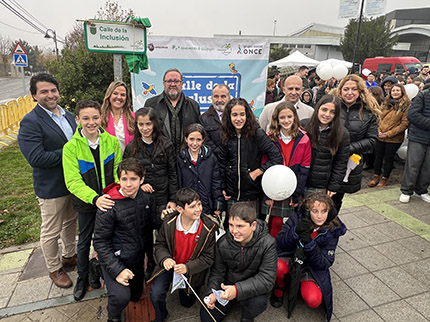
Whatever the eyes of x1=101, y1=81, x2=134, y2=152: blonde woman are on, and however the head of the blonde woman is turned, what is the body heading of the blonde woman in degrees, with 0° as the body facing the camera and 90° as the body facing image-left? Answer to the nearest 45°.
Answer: approximately 0°

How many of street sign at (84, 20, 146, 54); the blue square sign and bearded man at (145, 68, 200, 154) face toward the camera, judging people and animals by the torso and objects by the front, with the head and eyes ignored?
3

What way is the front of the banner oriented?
toward the camera

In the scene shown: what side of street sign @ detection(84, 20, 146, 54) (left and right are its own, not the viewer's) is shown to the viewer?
front

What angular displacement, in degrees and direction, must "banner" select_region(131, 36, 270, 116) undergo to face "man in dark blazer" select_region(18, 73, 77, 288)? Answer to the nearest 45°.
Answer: approximately 45° to its right

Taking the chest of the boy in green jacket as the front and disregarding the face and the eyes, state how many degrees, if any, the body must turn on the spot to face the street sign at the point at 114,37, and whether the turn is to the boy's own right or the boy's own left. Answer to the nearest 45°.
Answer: approximately 135° to the boy's own left

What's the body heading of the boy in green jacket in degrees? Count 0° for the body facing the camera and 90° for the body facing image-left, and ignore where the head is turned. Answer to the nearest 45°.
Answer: approximately 315°

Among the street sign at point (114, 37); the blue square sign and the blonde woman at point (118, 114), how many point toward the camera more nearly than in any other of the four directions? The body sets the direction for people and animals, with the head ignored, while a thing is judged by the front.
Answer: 3

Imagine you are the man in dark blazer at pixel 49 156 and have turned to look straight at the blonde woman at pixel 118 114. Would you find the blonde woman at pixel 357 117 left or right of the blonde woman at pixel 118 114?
right

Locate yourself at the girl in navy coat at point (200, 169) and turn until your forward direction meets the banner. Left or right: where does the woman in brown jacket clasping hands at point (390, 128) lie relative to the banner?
right

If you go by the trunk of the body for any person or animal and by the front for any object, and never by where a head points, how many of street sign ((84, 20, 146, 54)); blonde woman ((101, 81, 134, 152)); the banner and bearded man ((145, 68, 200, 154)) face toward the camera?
4

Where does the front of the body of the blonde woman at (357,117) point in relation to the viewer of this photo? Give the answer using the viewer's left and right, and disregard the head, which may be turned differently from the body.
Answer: facing the viewer and to the left of the viewer

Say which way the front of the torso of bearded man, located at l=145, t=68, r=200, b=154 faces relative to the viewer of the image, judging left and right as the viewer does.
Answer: facing the viewer
